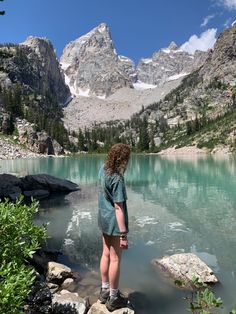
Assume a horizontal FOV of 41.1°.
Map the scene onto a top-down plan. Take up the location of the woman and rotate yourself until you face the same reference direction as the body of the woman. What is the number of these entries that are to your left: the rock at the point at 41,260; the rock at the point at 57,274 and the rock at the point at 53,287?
3

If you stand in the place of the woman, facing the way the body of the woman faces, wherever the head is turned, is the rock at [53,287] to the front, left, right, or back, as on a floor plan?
left

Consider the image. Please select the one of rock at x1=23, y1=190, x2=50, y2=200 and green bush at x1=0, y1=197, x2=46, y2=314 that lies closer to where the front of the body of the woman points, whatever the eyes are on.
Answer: the rock

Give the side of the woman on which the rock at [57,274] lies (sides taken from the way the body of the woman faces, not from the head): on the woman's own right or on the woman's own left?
on the woman's own left

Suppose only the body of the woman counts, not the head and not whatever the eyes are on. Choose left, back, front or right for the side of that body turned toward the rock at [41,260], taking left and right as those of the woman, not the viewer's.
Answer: left

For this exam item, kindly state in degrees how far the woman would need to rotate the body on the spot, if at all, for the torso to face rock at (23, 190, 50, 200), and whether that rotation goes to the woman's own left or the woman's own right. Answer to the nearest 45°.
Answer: approximately 45° to the woman's own left

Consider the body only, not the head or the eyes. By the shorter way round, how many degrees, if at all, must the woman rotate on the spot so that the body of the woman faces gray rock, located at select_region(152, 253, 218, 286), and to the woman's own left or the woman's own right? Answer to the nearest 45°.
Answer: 0° — they already face it
